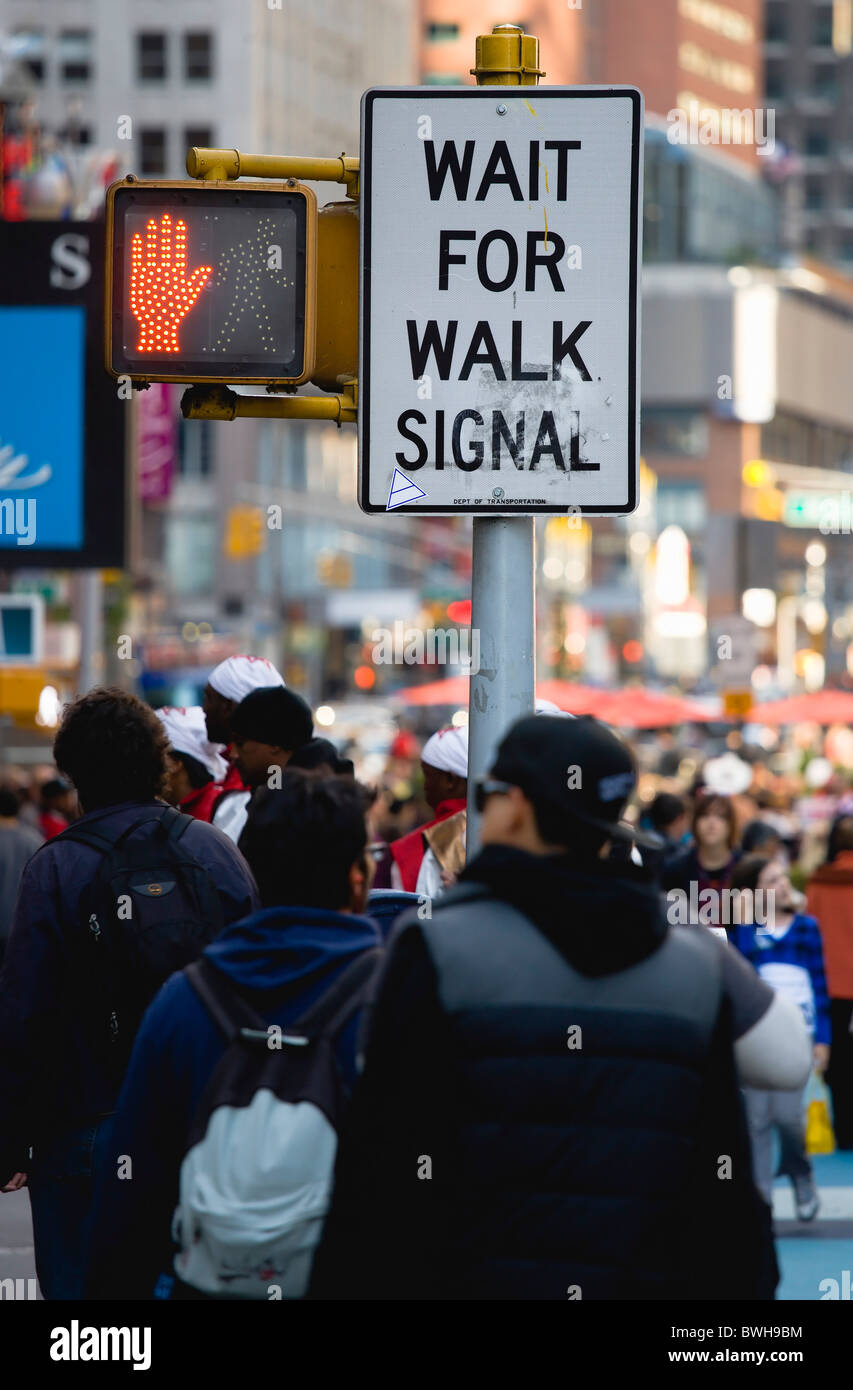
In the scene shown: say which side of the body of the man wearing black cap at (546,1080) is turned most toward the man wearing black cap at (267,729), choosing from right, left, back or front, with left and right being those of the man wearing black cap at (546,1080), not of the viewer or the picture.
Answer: front

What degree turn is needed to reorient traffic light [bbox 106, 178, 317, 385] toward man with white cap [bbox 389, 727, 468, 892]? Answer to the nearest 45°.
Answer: approximately 180°

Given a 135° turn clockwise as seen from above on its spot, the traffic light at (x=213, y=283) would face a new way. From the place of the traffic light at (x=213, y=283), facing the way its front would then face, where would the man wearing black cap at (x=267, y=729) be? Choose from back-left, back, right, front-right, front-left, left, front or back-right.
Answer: front-right

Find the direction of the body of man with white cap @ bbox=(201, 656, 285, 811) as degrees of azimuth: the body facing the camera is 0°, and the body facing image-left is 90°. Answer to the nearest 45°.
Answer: approximately 90°

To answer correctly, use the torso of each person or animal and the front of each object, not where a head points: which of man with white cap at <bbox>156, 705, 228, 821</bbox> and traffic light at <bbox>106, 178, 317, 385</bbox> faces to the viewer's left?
the man with white cap

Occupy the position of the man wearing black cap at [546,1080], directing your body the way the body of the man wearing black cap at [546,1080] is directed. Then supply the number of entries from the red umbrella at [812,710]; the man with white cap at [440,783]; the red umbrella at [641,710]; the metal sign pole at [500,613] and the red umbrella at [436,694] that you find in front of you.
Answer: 5

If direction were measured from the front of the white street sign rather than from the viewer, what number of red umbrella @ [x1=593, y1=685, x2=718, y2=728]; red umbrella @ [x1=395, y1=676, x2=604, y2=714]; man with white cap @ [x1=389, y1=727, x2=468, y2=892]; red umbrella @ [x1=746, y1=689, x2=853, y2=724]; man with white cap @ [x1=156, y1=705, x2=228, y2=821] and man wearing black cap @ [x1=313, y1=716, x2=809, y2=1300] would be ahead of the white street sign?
1

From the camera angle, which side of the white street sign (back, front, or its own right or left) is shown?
front

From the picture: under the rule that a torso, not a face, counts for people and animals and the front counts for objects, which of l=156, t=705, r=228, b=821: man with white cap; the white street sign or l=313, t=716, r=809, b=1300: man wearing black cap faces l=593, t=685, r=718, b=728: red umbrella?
the man wearing black cap

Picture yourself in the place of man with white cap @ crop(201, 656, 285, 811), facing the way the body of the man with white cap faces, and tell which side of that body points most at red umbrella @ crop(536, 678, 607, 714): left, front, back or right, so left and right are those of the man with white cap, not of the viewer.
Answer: right

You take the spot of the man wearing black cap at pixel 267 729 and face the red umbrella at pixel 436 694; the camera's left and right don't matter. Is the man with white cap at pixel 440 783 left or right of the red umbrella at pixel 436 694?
right

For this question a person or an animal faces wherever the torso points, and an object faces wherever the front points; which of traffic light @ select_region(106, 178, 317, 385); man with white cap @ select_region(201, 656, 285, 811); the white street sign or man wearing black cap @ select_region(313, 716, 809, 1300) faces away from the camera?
the man wearing black cap

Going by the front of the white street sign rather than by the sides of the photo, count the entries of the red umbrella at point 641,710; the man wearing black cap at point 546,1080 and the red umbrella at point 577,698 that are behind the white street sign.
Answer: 2

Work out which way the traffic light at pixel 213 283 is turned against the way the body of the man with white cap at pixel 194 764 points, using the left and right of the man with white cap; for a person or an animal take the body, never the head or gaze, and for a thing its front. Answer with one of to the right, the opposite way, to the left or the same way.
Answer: to the left

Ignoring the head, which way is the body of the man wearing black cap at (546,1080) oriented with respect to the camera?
away from the camera

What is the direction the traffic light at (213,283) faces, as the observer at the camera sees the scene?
facing the viewer

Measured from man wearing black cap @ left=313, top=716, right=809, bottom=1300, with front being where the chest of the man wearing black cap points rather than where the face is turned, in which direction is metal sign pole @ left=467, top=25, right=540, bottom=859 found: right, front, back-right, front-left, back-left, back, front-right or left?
front

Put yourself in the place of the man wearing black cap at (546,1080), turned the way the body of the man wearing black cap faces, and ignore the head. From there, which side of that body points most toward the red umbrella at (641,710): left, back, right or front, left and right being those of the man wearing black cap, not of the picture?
front

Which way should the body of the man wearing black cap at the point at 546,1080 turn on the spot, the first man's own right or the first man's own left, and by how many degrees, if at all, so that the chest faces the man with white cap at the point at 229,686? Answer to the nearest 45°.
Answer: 0° — they already face them
